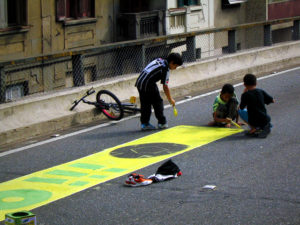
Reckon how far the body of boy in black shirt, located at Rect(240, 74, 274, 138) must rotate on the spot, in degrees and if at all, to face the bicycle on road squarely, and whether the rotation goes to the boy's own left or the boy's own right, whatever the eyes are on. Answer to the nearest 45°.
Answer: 0° — they already face it

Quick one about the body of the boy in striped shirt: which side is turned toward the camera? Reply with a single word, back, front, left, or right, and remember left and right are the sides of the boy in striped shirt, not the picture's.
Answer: right

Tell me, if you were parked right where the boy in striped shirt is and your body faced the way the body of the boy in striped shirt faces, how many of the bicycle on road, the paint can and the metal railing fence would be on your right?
1

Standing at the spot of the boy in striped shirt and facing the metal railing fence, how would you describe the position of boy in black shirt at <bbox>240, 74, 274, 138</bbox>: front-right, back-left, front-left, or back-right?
back-right

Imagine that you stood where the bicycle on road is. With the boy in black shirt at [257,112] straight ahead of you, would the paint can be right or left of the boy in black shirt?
right

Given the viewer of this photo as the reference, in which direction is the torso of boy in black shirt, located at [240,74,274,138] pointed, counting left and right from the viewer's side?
facing away from the viewer and to the left of the viewer
